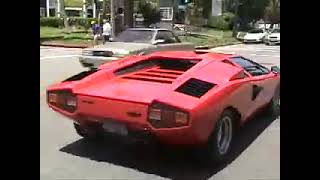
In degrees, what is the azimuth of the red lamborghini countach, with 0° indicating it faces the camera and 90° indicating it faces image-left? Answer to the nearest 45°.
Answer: approximately 225°
